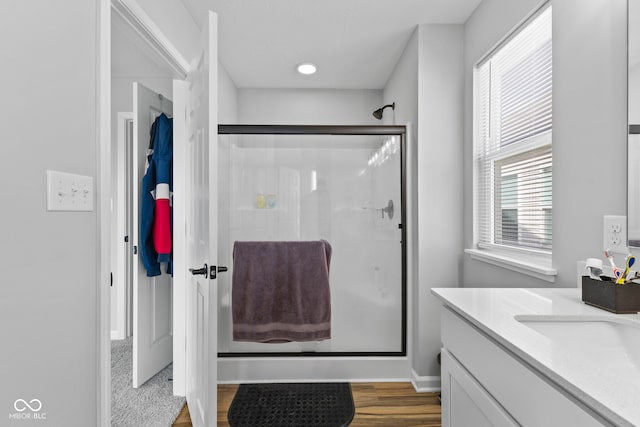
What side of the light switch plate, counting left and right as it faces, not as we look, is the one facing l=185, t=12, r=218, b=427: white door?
left

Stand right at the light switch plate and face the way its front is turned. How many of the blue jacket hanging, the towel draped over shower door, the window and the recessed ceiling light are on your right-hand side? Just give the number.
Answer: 0

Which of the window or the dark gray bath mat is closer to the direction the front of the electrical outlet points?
the dark gray bath mat

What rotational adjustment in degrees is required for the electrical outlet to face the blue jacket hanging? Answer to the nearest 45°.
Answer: approximately 45° to its right

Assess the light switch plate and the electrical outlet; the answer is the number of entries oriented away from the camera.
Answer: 0

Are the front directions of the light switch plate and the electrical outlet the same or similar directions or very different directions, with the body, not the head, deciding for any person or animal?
very different directions

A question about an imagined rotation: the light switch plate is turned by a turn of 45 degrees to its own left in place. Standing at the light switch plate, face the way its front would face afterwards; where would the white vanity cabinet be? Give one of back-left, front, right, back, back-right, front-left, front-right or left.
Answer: front-right

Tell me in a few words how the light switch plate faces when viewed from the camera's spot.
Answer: facing the viewer and to the right of the viewer

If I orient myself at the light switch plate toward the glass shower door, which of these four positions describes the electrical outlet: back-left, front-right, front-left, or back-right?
front-right

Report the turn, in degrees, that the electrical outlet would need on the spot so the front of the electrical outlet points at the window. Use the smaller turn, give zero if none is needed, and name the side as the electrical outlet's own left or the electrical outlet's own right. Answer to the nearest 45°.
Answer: approximately 90° to the electrical outlet's own right

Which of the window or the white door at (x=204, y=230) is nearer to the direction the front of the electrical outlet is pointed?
the white door

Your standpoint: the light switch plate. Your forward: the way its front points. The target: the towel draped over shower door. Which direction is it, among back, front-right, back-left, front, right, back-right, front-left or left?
left

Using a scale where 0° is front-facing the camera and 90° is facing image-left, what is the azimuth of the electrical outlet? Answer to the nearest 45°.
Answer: approximately 45°

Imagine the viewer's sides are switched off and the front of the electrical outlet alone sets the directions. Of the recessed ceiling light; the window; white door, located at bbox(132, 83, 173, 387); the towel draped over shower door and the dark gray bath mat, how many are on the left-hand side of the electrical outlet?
0
